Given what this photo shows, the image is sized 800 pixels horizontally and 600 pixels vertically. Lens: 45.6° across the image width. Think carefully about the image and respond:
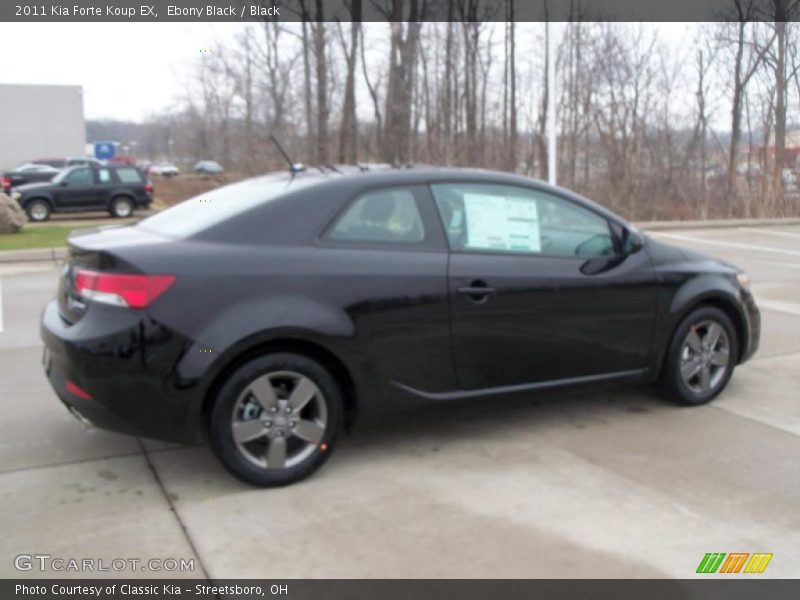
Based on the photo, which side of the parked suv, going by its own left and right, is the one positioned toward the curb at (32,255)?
left

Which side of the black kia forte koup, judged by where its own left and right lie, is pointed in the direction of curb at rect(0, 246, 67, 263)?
left

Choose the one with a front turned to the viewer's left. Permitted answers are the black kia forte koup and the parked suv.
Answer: the parked suv

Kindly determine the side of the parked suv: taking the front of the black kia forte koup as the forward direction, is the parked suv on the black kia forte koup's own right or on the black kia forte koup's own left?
on the black kia forte koup's own left

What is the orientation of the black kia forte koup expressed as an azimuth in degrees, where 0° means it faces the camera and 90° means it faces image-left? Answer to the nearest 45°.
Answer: approximately 225°

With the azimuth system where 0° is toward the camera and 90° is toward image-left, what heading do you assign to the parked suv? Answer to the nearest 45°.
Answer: approximately 90°
